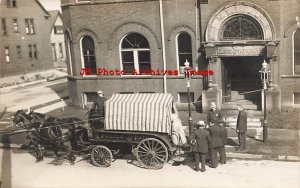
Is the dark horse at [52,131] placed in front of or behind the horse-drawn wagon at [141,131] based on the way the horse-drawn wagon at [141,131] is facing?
in front

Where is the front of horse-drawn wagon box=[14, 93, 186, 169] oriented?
to the viewer's left

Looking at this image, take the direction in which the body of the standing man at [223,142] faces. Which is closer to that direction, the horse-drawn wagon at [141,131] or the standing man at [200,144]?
the horse-drawn wagon

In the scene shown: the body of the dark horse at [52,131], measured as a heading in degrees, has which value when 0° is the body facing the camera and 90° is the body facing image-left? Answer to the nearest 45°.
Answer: approximately 90°

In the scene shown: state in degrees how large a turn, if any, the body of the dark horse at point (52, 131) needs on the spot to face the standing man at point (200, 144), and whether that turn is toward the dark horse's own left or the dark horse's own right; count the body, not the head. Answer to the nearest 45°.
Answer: approximately 135° to the dark horse's own left

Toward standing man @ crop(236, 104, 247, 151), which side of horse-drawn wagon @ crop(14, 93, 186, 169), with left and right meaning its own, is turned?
back

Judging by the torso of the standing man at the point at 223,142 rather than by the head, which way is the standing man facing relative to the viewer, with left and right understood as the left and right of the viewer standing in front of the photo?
facing away from the viewer

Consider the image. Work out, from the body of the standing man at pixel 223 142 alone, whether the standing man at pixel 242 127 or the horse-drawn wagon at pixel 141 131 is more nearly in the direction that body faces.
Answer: the horse-drawn wagon

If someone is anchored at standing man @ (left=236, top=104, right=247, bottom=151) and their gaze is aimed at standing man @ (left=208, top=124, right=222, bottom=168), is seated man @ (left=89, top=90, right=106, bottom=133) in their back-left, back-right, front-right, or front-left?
front-right

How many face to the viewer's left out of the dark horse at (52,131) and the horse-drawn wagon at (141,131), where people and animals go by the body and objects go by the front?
2

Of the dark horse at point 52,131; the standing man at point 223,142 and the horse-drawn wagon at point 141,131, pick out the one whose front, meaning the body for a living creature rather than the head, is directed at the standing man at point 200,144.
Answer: the standing man at point 223,142

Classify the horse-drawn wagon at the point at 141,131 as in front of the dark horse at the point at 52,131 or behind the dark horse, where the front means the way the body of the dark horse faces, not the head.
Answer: behind

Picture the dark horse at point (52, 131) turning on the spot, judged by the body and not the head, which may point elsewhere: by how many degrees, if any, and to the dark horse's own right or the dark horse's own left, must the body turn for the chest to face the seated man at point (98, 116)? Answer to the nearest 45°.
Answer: approximately 180°
